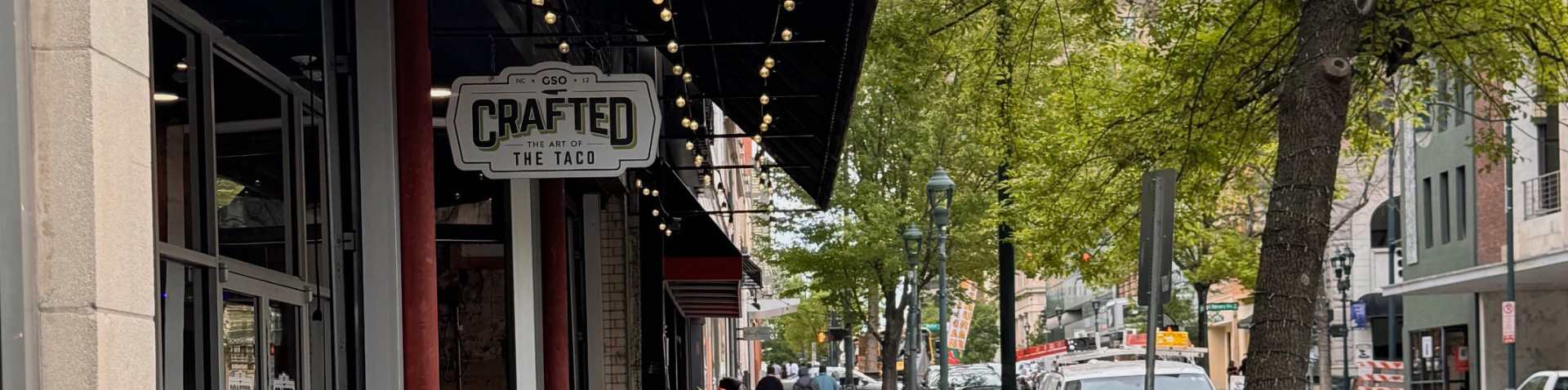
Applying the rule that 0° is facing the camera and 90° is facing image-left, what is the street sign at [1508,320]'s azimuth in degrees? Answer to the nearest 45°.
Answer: approximately 0°

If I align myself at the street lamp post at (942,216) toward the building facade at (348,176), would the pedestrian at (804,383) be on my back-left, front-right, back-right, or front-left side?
back-right

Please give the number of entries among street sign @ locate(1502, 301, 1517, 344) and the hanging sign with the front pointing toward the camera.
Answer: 2

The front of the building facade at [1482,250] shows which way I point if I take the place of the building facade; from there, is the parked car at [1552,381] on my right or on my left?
on my left

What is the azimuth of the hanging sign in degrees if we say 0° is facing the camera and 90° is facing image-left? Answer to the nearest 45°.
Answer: approximately 0°
